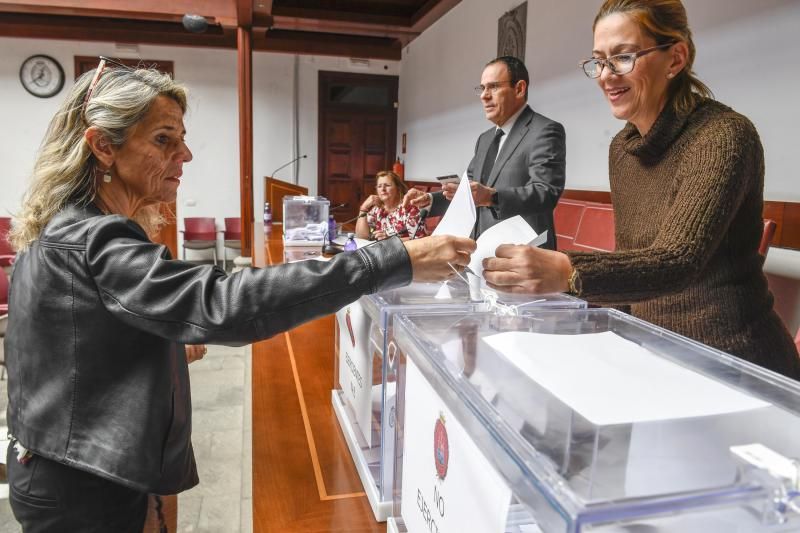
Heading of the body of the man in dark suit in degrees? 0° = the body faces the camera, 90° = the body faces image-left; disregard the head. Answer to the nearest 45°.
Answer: approximately 45°

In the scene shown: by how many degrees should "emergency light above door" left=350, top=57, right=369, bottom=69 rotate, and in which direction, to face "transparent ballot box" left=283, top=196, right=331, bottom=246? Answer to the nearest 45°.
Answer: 0° — it already faces it

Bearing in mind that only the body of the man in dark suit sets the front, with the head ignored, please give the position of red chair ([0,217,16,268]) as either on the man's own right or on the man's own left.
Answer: on the man's own right

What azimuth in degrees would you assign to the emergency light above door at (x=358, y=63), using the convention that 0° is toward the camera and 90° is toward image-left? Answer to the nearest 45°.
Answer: approximately 0°

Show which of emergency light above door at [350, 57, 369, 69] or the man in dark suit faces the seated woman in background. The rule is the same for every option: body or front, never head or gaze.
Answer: the emergency light above door

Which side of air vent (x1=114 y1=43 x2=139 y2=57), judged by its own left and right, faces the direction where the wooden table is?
front

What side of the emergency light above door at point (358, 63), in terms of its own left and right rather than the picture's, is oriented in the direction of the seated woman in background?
front

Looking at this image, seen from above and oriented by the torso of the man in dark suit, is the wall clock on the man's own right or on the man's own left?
on the man's own right

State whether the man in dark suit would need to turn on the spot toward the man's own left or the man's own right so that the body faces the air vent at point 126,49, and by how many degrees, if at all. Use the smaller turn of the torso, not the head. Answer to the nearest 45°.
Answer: approximately 90° to the man's own right
